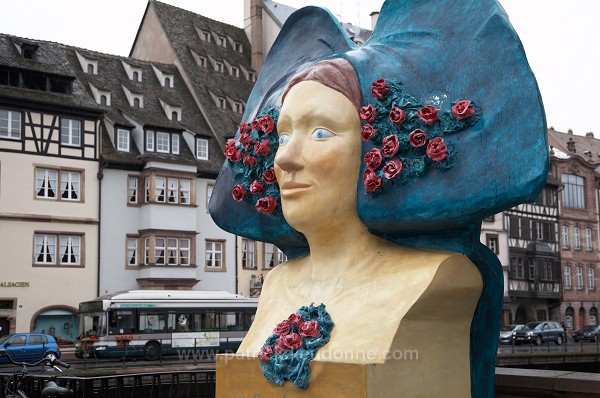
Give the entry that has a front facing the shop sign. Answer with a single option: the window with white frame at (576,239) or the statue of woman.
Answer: the window with white frame

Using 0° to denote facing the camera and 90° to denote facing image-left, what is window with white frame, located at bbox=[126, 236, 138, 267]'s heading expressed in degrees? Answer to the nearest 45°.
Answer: approximately 0°

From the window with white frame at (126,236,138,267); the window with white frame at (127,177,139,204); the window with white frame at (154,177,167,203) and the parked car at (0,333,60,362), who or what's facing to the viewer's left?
the parked car

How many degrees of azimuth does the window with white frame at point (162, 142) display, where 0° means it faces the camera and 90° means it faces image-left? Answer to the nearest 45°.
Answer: approximately 0°

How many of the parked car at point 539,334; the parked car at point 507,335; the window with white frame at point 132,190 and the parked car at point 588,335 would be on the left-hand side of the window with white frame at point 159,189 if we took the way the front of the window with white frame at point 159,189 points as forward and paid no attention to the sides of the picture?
3

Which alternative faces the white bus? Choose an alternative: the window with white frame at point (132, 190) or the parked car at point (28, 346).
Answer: the window with white frame

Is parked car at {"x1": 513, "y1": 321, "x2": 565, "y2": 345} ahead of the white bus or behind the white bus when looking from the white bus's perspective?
behind

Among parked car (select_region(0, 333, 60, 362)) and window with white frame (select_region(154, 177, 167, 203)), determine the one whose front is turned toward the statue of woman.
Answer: the window with white frame

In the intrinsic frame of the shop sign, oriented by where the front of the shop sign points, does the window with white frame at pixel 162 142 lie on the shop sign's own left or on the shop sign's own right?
on the shop sign's own left

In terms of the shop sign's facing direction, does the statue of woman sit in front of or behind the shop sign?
in front

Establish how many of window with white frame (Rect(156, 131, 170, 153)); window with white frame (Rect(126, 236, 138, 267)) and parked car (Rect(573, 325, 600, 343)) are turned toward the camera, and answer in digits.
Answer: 2

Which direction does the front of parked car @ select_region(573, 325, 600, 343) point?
to the viewer's left
